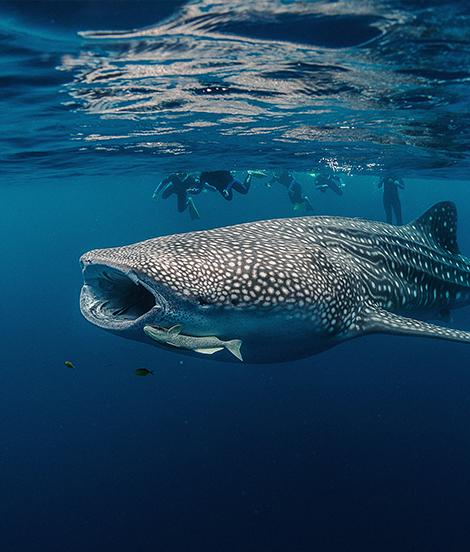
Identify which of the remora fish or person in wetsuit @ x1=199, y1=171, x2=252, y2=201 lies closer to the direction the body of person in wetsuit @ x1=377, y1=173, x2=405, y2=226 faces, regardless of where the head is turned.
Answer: the remora fish

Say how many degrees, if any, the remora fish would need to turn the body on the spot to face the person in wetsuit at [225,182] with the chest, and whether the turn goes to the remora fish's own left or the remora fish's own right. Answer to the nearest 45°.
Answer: approximately 90° to the remora fish's own right

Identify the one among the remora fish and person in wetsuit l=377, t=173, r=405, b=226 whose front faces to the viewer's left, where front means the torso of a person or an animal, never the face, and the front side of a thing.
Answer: the remora fish

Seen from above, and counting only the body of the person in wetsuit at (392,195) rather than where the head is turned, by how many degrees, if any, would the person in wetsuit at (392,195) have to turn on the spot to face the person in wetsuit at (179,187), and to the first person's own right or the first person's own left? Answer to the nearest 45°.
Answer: approximately 45° to the first person's own right

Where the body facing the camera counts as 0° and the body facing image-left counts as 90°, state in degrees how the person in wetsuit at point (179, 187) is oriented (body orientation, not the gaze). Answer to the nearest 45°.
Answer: approximately 0°

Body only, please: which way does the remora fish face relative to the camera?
to the viewer's left

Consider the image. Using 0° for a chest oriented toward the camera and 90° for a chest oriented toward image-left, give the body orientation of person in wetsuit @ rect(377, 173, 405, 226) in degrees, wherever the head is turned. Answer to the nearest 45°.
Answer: approximately 0°

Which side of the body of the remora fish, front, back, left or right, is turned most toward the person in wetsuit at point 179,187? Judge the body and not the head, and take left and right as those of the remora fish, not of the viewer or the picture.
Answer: right
